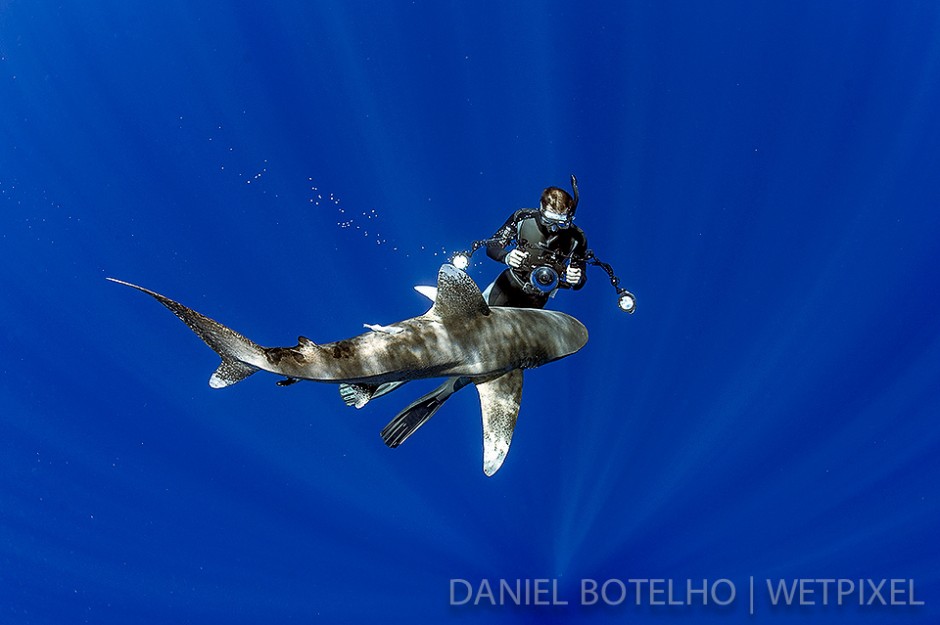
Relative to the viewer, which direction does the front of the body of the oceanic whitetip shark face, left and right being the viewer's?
facing to the right of the viewer

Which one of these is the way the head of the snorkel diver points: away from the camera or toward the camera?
toward the camera
